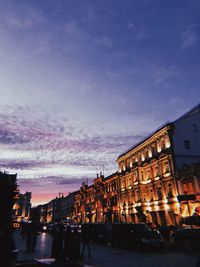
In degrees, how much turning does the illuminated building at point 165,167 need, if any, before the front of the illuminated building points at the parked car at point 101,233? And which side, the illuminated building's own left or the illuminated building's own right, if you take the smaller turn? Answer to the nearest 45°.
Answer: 0° — it already faces it

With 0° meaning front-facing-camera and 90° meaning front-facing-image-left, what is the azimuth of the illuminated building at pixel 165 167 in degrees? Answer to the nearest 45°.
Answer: approximately 45°

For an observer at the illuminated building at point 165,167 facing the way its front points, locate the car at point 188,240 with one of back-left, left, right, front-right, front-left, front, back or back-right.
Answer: front-left

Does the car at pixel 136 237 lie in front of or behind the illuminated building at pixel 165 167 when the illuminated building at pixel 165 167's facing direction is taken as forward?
in front

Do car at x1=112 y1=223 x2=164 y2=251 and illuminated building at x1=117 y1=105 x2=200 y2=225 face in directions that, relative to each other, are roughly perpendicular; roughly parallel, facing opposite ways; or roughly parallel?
roughly perpendicular
